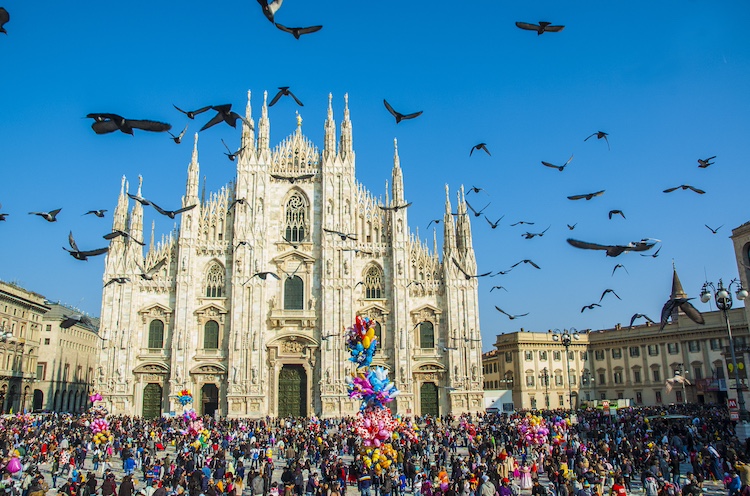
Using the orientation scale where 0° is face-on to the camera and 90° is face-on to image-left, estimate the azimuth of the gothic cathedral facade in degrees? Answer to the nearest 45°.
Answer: approximately 0°
